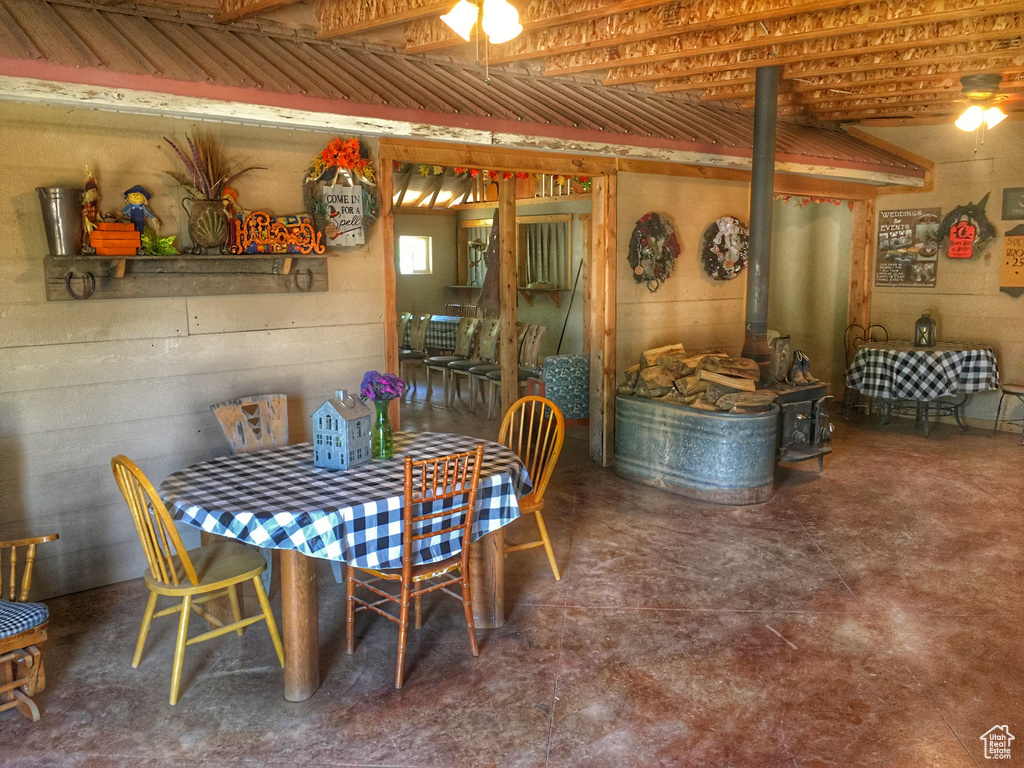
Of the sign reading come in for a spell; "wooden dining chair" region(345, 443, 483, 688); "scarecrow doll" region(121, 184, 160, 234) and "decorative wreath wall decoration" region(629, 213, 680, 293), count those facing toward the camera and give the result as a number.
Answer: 3

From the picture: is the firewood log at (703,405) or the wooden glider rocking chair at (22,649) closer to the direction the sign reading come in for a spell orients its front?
the wooden glider rocking chair

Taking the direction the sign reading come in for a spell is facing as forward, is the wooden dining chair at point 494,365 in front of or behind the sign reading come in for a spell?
behind

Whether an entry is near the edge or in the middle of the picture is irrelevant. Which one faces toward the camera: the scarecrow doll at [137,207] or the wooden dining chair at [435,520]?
the scarecrow doll

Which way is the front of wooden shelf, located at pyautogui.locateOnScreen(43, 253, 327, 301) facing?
toward the camera

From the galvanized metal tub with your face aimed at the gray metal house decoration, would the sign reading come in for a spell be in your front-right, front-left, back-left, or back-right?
front-right

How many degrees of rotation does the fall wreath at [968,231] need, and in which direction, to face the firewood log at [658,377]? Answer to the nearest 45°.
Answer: approximately 45° to its right

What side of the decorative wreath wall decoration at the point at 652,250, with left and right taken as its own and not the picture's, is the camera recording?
front

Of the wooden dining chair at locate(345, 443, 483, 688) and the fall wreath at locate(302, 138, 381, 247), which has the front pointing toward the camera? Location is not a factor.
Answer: the fall wreath

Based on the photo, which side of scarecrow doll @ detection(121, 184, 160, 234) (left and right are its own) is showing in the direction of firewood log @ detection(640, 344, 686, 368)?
left

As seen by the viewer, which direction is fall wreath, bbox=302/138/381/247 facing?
toward the camera

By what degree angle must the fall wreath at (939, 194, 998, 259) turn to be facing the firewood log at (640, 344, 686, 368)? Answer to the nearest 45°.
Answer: approximately 45° to its right

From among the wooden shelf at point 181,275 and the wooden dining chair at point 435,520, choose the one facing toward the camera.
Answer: the wooden shelf

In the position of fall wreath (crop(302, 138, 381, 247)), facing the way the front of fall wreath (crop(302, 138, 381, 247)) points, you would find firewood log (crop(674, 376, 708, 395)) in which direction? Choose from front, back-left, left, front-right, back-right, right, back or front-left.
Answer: left
